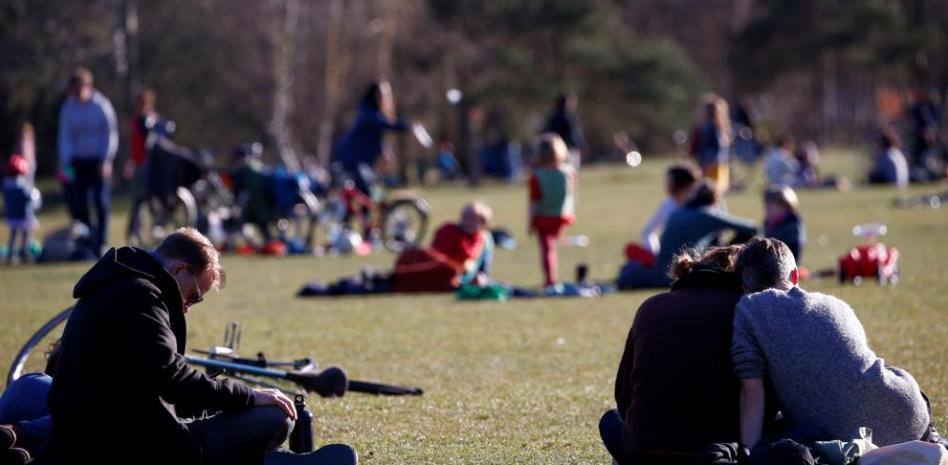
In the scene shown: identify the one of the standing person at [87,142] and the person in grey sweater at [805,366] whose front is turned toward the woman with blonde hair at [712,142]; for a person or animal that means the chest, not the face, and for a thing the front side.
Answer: the person in grey sweater

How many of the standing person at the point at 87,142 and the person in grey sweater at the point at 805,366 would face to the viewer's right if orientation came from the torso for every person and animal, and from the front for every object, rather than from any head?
0

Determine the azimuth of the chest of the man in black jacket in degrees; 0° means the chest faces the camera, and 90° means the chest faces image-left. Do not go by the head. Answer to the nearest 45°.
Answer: approximately 270°

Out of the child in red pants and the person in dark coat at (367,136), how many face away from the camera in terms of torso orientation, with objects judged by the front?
1

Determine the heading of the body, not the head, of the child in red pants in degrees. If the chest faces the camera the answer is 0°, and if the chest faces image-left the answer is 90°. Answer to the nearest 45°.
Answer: approximately 180°

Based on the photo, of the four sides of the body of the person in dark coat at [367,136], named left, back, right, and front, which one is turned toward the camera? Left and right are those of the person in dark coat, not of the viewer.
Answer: right

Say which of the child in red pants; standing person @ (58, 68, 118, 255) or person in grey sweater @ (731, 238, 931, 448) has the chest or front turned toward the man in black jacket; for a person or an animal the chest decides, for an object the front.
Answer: the standing person

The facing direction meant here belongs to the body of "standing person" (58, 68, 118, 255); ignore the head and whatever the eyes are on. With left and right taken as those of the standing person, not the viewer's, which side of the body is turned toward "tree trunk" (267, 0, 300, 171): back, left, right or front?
back

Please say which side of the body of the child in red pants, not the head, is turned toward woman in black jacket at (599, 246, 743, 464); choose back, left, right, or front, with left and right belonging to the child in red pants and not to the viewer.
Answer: back

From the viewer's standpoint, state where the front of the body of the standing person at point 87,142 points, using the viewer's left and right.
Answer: facing the viewer

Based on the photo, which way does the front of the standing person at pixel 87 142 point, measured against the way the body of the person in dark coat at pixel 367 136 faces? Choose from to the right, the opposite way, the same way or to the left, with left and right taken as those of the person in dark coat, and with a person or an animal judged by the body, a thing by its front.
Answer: to the right

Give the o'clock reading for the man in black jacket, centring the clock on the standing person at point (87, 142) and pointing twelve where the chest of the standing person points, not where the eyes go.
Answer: The man in black jacket is roughly at 12 o'clock from the standing person.

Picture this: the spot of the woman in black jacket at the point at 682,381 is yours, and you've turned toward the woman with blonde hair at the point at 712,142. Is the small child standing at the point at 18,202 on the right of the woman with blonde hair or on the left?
left

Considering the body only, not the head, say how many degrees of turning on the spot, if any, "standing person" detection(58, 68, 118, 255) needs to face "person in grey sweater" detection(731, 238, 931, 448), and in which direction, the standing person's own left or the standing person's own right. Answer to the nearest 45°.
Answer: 0° — they already face them

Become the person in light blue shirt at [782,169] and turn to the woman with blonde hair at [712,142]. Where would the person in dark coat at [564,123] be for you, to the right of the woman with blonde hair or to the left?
right
